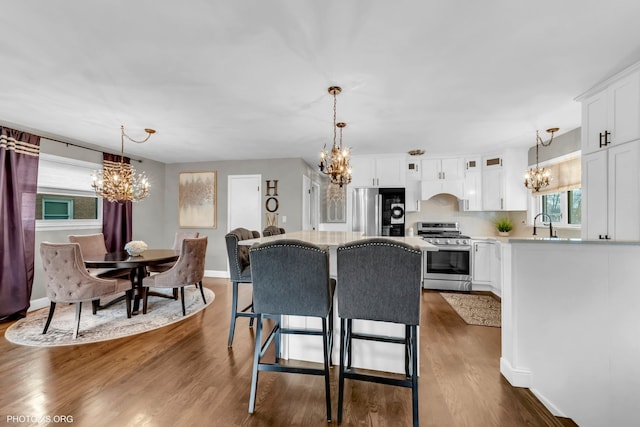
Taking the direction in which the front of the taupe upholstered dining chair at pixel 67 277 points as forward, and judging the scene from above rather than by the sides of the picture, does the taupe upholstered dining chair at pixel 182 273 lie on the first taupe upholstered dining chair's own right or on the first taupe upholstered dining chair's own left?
on the first taupe upholstered dining chair's own right

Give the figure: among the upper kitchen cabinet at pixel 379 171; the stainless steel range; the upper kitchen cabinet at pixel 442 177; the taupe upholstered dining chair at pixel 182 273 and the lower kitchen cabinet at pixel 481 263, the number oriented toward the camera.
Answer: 4

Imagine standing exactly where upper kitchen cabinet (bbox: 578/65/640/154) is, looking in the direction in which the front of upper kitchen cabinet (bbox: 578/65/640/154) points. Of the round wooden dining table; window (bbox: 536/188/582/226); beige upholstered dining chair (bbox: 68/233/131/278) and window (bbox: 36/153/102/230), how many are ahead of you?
3

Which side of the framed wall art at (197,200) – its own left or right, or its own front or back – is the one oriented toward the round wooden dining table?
front

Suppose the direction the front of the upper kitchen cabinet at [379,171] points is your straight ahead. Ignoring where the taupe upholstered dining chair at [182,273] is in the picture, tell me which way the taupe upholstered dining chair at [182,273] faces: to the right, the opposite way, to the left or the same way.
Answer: to the right

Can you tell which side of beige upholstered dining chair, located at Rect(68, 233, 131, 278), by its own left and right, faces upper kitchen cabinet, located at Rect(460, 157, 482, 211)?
front

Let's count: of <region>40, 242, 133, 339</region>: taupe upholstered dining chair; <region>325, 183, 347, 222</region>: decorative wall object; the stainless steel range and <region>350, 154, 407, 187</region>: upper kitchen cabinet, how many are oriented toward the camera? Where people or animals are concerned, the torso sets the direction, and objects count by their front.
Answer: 3

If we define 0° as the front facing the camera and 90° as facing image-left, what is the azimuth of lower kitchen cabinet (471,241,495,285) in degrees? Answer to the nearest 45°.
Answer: approximately 0°
